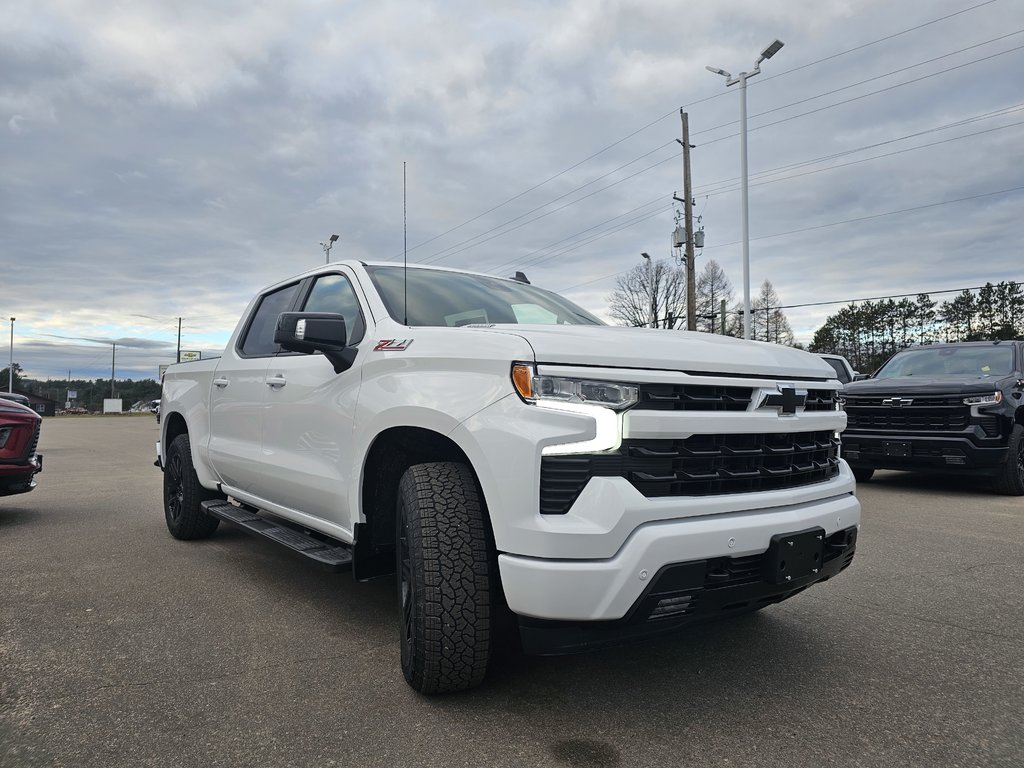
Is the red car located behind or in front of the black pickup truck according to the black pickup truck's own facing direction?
in front

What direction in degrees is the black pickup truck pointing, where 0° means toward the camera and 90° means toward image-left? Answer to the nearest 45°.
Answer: approximately 45°

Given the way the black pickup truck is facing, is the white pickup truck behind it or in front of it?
in front

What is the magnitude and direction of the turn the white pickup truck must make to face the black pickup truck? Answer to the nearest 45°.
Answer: approximately 90° to its left

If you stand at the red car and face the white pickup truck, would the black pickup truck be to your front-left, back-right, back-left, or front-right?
front-left

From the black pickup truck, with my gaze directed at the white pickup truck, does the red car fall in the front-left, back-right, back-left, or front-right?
front-right

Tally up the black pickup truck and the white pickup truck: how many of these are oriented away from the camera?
0

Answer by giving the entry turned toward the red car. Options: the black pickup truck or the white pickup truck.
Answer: the black pickup truck

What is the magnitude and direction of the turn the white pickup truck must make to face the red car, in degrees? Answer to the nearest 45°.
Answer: approximately 180°

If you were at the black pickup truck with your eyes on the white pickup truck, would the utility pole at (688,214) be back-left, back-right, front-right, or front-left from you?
back-right

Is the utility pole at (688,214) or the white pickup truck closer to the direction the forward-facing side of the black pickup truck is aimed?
the white pickup truck

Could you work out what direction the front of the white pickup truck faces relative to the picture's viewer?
facing the viewer and to the right of the viewer
